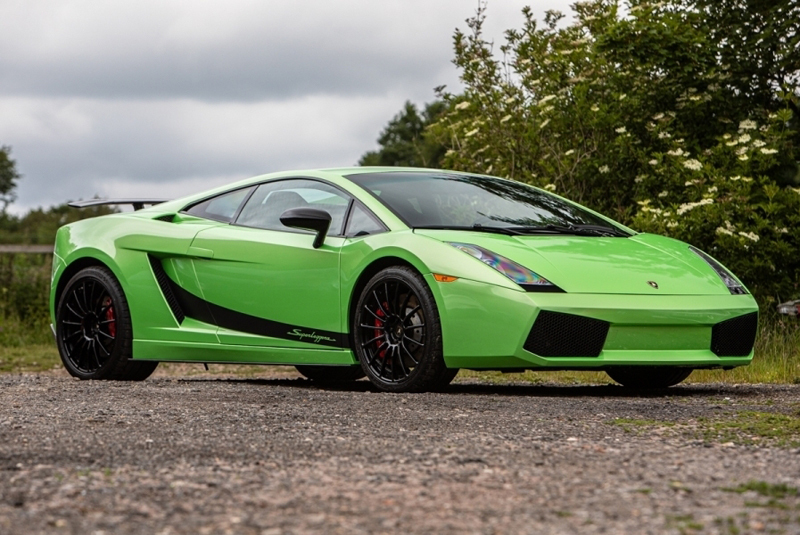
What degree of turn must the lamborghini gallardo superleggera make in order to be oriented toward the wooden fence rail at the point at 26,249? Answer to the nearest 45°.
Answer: approximately 180°

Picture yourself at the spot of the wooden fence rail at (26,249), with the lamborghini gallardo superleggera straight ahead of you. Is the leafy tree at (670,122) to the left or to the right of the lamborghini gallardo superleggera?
left

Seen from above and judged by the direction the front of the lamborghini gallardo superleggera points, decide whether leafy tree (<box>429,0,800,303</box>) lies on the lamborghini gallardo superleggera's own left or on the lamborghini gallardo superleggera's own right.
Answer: on the lamborghini gallardo superleggera's own left

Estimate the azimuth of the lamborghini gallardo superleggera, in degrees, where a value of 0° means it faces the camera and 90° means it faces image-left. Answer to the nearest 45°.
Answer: approximately 315°
